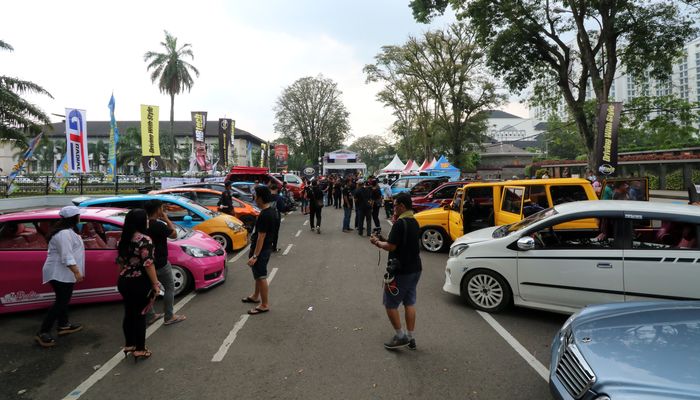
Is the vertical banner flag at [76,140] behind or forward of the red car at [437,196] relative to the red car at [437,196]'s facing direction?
forward

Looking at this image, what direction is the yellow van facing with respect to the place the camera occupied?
facing to the left of the viewer

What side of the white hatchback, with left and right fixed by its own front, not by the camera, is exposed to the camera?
left

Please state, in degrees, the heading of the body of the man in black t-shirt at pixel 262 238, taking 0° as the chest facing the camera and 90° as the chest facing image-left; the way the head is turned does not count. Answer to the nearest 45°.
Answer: approximately 90°

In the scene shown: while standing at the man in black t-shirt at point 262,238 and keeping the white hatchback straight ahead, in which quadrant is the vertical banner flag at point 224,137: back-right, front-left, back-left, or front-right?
back-left

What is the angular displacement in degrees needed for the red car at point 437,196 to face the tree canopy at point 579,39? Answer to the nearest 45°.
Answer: approximately 135° to its right

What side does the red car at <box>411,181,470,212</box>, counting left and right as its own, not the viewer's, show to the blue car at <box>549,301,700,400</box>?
left

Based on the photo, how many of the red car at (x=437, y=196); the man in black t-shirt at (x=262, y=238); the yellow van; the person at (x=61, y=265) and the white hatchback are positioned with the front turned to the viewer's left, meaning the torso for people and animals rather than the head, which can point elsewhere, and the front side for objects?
4

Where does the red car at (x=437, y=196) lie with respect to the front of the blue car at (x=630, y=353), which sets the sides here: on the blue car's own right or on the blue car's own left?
on the blue car's own right
